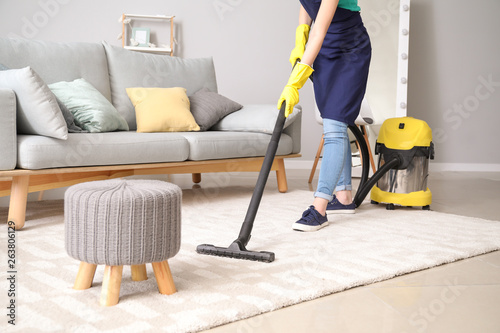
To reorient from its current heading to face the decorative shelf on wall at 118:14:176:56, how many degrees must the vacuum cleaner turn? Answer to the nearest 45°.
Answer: approximately 135° to its right

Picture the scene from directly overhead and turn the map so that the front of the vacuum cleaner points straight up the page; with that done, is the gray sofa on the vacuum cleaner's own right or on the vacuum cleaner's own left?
on the vacuum cleaner's own right

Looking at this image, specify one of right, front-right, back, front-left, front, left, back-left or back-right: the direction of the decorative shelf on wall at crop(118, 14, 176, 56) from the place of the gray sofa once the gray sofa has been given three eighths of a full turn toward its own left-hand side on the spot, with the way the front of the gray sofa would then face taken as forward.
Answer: front

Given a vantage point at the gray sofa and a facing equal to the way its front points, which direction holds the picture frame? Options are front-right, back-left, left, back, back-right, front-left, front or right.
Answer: back-left

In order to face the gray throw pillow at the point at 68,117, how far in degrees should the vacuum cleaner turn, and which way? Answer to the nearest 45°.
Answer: approximately 45° to its right

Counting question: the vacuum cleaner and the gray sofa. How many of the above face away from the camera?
0

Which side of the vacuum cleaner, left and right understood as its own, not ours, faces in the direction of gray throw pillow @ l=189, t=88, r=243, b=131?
right

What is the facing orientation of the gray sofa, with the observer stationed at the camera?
facing the viewer and to the right of the viewer

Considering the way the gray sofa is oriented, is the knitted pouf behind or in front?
in front

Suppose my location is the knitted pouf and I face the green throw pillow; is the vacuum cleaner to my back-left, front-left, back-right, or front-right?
front-right

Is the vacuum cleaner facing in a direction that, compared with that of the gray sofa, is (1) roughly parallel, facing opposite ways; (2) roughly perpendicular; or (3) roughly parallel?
roughly perpendicular

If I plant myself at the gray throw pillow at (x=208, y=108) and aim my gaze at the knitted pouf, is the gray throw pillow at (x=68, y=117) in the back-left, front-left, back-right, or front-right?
front-right

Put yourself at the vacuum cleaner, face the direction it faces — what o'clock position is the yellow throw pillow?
The yellow throw pillow is roughly at 3 o'clock from the vacuum cleaner.

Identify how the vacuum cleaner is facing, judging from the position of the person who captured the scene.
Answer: facing the viewer
